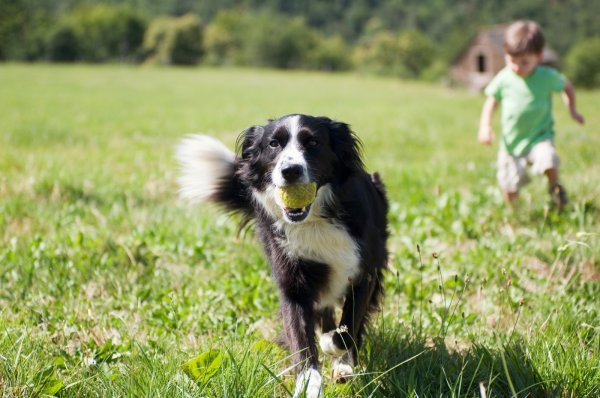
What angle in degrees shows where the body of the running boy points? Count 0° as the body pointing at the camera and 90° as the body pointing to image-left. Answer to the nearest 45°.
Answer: approximately 0°

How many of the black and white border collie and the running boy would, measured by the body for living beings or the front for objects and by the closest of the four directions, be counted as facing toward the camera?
2

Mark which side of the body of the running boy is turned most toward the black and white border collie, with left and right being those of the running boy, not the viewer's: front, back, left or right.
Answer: front

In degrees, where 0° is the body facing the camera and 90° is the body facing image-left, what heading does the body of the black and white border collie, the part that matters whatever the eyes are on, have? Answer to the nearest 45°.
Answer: approximately 0°

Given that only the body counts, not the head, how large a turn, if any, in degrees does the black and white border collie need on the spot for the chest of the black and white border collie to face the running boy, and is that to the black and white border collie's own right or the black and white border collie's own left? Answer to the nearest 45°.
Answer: approximately 135° to the black and white border collie's own left
